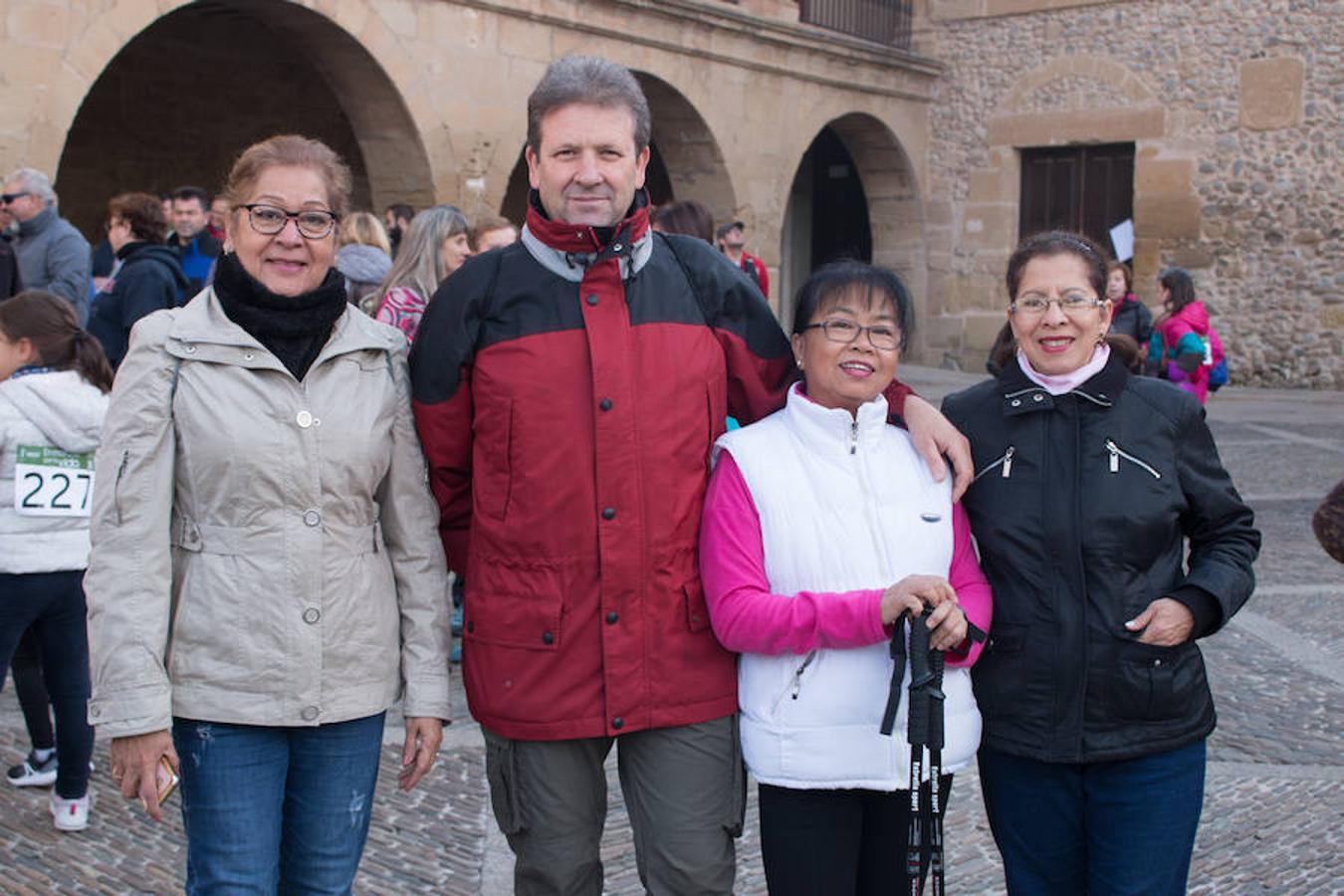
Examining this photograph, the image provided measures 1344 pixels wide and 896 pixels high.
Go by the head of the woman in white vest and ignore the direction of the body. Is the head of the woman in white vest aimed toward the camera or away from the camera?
toward the camera

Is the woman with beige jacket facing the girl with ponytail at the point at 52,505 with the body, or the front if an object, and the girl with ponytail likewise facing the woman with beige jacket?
no

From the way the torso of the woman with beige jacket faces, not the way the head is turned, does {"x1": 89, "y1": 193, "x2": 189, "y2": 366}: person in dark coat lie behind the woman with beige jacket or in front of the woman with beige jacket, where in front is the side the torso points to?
behind

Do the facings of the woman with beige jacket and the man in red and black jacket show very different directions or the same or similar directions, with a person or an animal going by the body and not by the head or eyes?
same or similar directions

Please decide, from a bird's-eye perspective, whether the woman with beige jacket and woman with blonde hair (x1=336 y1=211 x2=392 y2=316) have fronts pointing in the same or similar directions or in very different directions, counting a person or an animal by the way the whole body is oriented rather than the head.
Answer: very different directions

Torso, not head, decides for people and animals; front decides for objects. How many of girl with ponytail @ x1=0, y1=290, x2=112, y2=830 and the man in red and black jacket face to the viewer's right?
0

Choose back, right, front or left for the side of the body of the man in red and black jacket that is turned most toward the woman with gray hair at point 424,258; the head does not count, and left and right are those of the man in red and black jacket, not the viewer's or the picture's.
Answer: back

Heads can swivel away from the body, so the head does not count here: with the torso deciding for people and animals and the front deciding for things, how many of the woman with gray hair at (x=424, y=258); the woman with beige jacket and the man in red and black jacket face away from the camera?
0

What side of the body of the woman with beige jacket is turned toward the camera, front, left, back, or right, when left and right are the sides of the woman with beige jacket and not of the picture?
front

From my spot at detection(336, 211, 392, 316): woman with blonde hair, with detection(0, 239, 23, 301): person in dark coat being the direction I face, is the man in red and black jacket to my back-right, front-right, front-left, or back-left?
back-left

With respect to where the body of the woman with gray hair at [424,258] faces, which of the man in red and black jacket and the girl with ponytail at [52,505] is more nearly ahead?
the man in red and black jacket

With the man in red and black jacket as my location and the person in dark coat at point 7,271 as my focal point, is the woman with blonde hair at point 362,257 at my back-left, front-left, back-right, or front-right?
front-right
